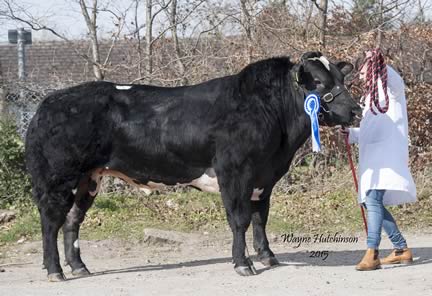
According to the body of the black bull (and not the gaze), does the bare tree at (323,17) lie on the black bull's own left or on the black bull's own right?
on the black bull's own left

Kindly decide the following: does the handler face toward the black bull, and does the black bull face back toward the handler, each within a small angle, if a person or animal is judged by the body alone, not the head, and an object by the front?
yes

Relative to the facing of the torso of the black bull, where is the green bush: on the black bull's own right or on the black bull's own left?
on the black bull's own left

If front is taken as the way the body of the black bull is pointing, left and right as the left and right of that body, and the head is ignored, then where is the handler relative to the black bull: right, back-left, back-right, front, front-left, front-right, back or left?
front

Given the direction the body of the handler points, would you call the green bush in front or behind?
in front

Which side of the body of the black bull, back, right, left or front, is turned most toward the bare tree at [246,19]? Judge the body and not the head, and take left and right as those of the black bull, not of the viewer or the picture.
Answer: left

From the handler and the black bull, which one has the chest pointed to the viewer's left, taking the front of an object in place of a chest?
the handler

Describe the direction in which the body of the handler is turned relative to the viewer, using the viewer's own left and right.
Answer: facing to the left of the viewer

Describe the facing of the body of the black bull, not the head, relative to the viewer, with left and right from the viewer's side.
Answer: facing to the right of the viewer

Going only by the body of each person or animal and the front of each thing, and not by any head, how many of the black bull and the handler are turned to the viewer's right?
1

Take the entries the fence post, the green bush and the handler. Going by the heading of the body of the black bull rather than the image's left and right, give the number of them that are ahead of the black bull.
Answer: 1

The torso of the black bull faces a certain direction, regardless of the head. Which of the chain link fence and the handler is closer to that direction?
the handler

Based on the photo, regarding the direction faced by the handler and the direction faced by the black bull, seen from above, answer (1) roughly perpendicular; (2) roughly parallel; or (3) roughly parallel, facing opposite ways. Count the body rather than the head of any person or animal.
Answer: roughly parallel, facing opposite ways

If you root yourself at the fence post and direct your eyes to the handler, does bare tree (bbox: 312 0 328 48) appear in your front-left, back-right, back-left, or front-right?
front-left

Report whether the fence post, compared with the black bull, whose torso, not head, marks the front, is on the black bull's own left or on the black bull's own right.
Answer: on the black bull's own left

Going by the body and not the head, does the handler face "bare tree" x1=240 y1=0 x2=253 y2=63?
no
